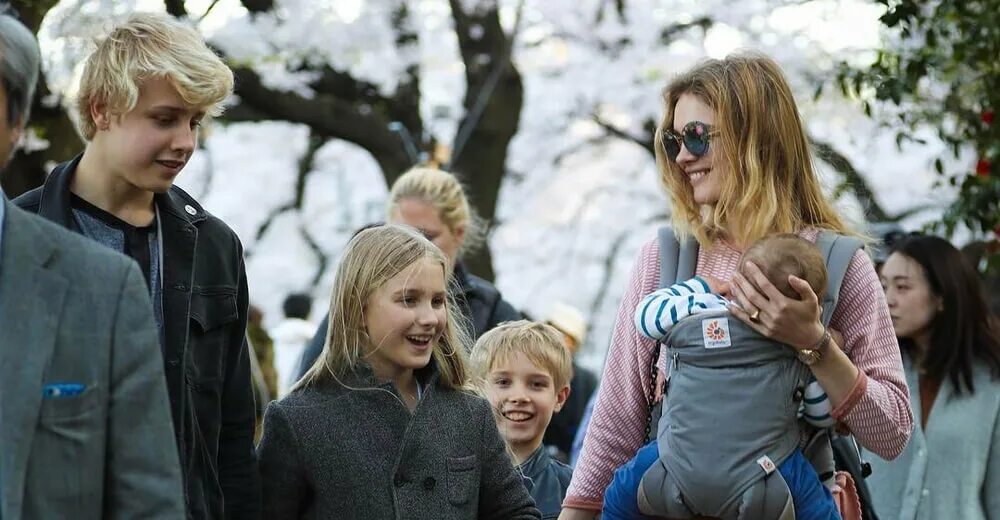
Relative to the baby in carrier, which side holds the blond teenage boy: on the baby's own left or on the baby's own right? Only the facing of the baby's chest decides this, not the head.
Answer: on the baby's own left

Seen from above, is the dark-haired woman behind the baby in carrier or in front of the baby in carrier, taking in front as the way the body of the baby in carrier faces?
in front

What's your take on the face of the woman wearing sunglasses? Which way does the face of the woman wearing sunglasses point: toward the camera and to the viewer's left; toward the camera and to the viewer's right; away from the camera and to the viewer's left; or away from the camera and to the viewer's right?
toward the camera and to the viewer's left

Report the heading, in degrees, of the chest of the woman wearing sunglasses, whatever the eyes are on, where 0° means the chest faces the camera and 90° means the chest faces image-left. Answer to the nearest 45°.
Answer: approximately 45°

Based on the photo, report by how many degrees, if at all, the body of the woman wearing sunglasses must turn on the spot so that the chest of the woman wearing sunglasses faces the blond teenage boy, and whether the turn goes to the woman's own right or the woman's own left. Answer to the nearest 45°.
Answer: approximately 45° to the woman's own right

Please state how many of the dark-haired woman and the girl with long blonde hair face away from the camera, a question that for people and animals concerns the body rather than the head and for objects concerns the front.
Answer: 0

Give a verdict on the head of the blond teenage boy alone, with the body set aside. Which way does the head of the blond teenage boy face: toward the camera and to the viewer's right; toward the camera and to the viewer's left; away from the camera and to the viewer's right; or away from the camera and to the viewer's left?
toward the camera and to the viewer's right

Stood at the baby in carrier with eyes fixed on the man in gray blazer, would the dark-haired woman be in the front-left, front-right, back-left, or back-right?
back-right

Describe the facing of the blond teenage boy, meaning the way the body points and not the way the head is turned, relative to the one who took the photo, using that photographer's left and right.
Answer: facing the viewer and to the right of the viewer

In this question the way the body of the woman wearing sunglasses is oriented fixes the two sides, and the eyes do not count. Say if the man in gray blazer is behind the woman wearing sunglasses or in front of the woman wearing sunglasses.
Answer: in front

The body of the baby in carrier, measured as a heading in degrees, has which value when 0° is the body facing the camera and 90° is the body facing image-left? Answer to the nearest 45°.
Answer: approximately 180°

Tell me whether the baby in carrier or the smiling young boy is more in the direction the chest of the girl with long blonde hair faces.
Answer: the baby in carrier
